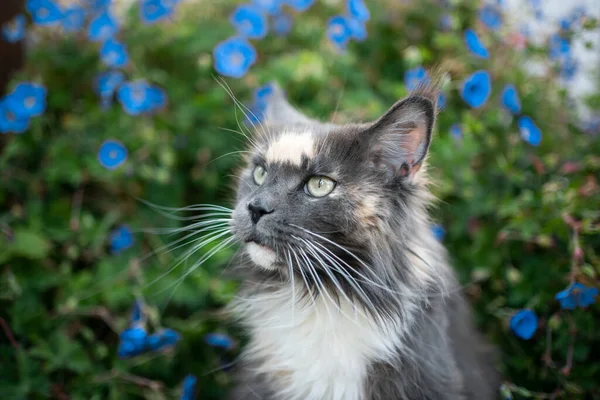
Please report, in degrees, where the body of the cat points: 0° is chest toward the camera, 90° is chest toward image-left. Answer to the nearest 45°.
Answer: approximately 45°

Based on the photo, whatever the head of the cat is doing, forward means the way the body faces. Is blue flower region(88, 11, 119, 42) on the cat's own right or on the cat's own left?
on the cat's own right

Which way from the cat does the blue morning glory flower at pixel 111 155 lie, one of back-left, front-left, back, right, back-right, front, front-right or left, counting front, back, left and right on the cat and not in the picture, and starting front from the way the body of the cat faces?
right

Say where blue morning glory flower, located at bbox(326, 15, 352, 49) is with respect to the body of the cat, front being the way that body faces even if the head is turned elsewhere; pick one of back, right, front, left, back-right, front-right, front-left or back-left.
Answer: back-right

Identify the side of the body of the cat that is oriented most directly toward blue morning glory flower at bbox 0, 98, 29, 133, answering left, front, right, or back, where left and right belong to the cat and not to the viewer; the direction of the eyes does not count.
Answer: right

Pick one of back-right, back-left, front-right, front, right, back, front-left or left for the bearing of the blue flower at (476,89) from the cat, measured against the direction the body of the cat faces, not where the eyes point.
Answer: back

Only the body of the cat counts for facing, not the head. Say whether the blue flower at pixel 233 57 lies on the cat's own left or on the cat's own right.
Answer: on the cat's own right

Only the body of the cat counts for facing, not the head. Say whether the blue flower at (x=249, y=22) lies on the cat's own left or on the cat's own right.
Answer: on the cat's own right

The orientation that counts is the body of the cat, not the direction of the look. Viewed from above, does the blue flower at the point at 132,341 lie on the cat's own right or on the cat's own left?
on the cat's own right
